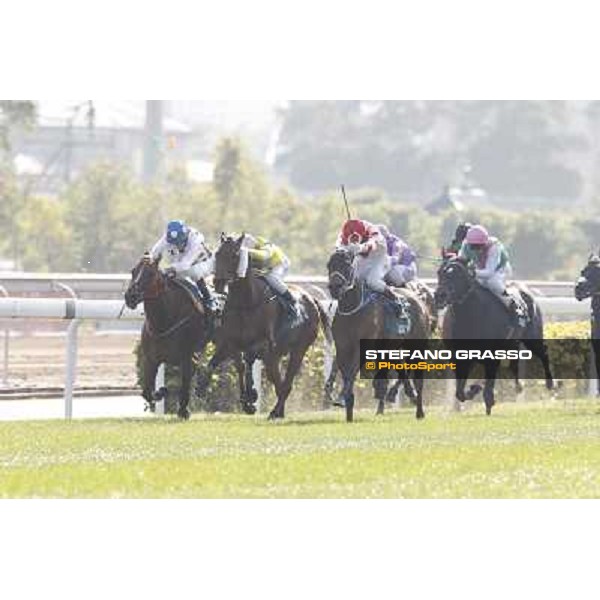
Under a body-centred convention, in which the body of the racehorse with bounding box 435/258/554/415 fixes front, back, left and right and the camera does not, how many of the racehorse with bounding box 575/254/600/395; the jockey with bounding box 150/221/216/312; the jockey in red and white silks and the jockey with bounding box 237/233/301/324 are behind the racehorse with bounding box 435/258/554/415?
1

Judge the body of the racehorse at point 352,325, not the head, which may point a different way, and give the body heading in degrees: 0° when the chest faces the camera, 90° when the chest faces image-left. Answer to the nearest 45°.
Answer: approximately 45°

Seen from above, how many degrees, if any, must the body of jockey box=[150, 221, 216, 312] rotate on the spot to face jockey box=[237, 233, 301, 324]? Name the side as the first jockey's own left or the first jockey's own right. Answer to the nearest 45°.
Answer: approximately 135° to the first jockey's own left

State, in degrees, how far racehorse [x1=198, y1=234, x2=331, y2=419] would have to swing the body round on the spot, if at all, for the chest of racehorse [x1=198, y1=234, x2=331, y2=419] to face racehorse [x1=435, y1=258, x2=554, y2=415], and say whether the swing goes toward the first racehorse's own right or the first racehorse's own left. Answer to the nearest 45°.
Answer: approximately 135° to the first racehorse's own left

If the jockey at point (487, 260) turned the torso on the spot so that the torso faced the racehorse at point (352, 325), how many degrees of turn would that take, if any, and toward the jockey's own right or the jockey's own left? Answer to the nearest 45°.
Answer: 0° — they already face it

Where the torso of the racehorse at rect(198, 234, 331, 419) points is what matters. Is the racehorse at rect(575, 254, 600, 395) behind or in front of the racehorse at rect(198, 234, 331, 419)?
behind

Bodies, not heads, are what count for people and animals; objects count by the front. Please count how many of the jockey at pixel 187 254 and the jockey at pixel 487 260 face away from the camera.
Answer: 0

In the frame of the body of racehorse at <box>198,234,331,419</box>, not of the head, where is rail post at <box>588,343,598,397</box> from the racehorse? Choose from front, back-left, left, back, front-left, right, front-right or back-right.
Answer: back

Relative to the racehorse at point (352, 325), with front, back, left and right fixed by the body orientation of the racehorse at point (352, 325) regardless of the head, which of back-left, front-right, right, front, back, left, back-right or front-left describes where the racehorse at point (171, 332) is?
front-right

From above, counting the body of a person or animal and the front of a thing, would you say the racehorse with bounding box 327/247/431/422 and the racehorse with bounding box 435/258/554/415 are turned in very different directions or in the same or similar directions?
same or similar directions

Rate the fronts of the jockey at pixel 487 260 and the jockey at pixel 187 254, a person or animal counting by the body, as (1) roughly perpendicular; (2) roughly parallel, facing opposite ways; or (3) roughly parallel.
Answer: roughly parallel

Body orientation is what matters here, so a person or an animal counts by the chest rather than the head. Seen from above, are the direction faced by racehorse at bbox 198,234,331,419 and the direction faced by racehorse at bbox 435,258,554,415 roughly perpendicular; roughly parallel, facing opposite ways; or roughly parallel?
roughly parallel

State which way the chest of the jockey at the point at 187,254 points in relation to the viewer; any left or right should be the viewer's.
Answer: facing the viewer and to the left of the viewer
